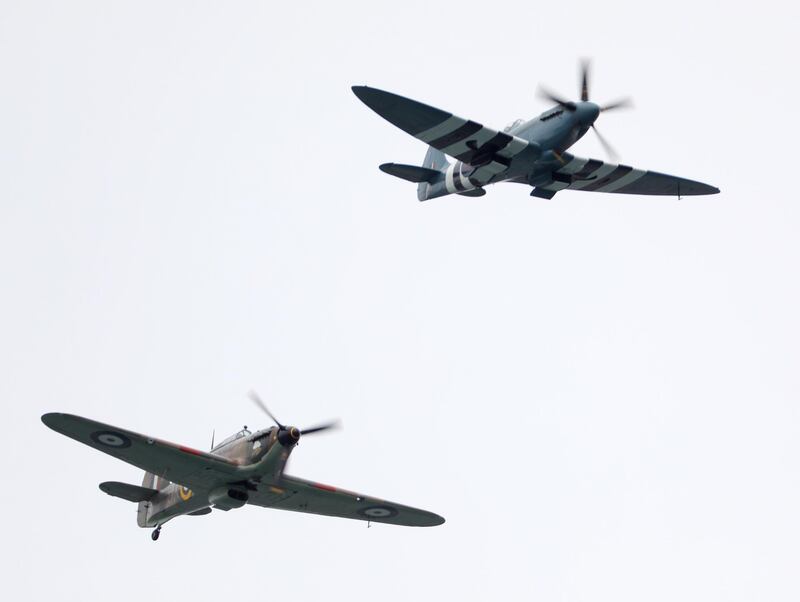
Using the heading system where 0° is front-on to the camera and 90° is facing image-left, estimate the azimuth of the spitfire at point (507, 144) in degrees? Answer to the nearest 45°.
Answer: approximately 315°

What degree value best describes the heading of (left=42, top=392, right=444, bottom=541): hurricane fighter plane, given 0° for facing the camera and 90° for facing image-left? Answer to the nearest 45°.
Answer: approximately 315°
